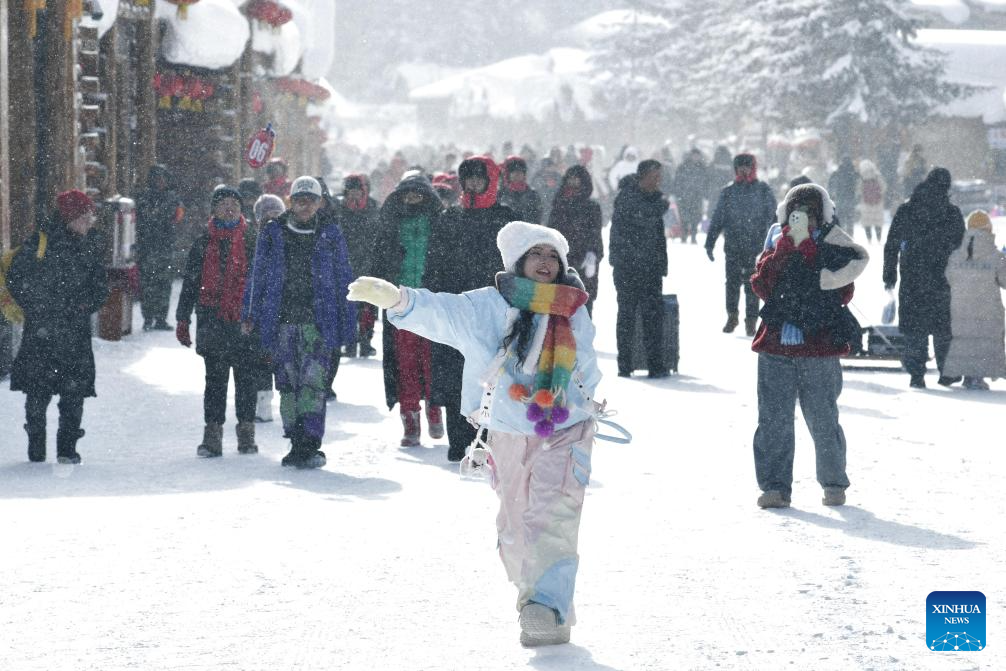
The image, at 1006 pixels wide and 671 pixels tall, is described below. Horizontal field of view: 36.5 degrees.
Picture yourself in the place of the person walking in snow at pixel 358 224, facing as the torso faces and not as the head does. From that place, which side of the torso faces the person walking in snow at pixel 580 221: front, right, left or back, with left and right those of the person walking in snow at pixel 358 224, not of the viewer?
left

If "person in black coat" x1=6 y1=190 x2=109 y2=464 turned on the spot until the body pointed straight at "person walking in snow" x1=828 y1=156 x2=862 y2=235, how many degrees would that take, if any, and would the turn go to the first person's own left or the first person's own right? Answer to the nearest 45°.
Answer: approximately 90° to the first person's own left

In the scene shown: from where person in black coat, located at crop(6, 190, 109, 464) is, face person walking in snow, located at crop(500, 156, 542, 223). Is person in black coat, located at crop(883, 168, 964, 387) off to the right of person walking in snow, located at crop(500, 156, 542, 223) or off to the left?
right

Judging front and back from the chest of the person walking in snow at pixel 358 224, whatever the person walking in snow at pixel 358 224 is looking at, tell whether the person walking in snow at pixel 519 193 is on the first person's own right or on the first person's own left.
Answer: on the first person's own left

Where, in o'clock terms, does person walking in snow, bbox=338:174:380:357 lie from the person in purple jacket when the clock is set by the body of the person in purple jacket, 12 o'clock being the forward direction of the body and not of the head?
The person walking in snow is roughly at 6 o'clock from the person in purple jacket.

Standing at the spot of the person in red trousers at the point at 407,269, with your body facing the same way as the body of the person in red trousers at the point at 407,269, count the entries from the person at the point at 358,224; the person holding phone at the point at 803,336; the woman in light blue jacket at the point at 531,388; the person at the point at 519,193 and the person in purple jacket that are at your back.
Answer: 2

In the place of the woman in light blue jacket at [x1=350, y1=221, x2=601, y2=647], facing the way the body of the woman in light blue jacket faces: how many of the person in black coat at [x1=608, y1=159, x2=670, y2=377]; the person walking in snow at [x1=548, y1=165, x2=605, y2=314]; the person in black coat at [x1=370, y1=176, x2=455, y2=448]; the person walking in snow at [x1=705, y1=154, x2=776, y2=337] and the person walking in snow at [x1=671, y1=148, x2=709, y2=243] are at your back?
5

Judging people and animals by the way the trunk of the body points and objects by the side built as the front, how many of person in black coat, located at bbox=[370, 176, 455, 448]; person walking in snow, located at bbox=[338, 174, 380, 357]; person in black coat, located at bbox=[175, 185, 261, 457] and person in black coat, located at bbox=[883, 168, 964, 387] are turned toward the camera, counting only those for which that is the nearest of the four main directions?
3

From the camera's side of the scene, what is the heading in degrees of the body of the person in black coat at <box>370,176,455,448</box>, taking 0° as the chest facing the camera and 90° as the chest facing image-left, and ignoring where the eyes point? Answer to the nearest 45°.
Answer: approximately 0°

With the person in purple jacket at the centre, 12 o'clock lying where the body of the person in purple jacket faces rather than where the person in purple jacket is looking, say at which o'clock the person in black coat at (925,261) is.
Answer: The person in black coat is roughly at 8 o'clock from the person in purple jacket.

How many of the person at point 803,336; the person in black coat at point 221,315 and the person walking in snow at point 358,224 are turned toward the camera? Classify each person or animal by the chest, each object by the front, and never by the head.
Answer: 3

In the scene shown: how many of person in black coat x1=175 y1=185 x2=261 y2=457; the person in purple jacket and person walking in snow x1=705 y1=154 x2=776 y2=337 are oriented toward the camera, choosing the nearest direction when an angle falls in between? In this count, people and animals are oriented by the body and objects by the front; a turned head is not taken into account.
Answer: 3
